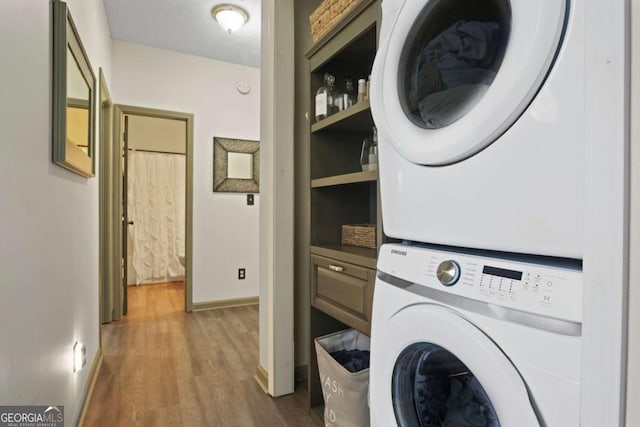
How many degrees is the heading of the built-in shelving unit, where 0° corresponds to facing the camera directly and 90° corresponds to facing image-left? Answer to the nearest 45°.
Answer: approximately 45°

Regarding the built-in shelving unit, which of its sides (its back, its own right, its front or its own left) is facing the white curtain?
right

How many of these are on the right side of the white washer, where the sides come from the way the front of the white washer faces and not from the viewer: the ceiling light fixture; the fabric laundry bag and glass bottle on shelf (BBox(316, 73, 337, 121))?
3

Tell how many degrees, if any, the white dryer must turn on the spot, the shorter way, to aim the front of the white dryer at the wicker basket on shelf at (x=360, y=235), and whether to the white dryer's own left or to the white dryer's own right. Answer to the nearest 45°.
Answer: approximately 90° to the white dryer's own right

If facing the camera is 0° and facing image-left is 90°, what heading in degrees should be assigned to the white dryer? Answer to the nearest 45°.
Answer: approximately 45°

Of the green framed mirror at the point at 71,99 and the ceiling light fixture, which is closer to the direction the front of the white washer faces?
the green framed mirror

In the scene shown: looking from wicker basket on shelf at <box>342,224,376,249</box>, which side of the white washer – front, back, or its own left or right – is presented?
right

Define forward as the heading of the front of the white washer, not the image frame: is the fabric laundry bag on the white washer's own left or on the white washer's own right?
on the white washer's own right
